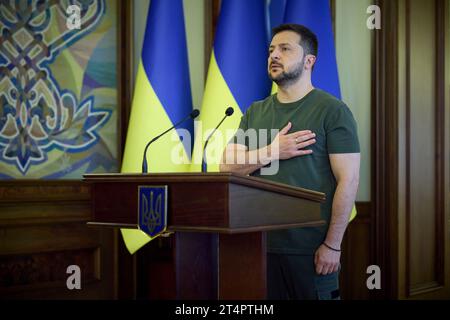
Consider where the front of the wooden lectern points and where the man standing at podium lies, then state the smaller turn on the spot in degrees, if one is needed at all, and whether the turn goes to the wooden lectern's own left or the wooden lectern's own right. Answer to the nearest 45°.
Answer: approximately 180°

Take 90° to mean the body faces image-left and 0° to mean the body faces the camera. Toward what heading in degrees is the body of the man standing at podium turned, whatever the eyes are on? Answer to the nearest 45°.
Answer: approximately 45°

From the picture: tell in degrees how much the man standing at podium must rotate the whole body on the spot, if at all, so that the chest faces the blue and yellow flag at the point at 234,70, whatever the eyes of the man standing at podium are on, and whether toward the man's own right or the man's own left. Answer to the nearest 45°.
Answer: approximately 135° to the man's own right

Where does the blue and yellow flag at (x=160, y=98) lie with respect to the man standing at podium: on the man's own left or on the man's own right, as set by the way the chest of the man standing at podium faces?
on the man's own right

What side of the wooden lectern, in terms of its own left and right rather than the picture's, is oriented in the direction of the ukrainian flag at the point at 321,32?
back

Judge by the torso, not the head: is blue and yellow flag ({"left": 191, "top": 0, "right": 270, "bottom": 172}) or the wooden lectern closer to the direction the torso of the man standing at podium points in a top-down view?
the wooden lectern

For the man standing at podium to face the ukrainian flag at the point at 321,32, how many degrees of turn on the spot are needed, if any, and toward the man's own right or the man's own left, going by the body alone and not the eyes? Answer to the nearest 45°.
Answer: approximately 135° to the man's own right
